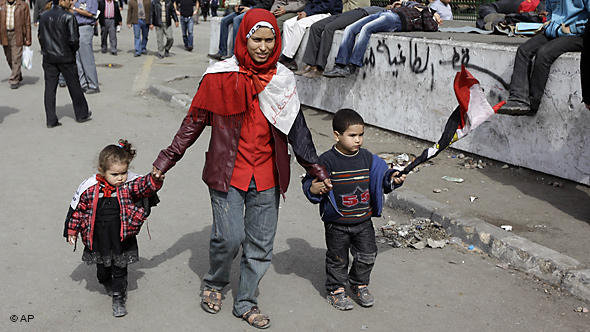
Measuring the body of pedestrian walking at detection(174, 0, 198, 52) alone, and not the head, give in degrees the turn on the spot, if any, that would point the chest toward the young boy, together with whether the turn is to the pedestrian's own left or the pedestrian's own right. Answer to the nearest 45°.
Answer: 0° — they already face them

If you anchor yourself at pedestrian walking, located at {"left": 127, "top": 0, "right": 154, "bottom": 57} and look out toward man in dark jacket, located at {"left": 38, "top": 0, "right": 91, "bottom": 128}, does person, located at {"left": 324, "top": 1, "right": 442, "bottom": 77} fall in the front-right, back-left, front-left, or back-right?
front-left

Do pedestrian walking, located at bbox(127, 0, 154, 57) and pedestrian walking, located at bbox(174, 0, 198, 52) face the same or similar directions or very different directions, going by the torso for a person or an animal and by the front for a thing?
same or similar directions

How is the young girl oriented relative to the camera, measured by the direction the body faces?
toward the camera

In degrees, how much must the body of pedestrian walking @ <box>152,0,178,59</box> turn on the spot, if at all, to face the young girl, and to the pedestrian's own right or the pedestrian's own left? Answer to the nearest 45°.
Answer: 0° — they already face them

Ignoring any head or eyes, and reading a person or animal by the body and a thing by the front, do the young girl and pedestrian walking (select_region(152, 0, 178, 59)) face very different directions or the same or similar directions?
same or similar directions

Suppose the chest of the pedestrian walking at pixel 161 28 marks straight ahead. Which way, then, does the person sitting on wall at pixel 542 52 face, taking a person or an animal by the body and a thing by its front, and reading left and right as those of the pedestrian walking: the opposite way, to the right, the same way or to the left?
to the right

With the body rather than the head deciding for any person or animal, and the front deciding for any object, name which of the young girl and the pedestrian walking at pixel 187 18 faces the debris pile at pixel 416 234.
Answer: the pedestrian walking

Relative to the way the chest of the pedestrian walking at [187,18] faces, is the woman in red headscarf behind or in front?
in front

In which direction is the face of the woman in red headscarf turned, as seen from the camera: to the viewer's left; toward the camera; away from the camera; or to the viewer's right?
toward the camera

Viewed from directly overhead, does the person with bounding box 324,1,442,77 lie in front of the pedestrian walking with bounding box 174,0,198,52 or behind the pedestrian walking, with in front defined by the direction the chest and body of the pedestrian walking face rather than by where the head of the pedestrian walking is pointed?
in front

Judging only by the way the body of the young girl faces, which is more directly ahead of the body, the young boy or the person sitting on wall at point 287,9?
the young boy

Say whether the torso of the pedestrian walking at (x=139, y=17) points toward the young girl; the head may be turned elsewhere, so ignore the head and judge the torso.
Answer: yes

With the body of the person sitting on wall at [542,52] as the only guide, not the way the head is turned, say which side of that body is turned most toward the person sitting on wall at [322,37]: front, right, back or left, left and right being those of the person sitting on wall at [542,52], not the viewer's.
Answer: right
